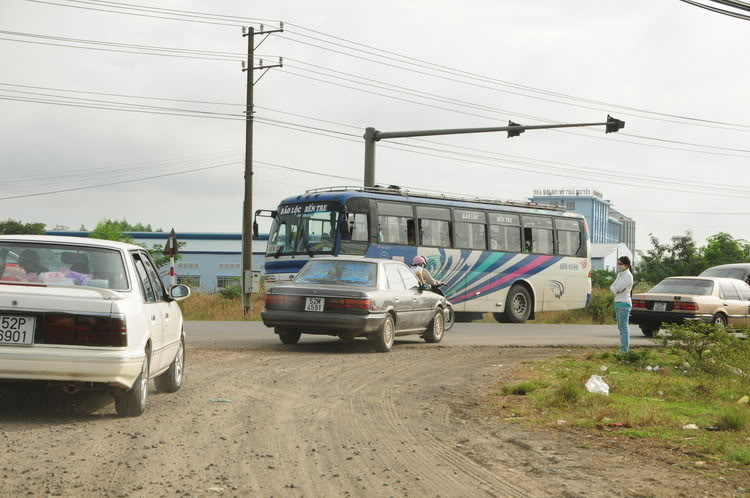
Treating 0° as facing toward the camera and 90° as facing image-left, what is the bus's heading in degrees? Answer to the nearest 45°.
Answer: approximately 45°

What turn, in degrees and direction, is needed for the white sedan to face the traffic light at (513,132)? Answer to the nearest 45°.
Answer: approximately 45° to its right

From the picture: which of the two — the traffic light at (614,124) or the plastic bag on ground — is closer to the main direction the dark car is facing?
the traffic light

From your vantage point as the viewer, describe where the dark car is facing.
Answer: facing away from the viewer and to the right of the viewer

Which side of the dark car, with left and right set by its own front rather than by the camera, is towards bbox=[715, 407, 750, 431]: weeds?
right

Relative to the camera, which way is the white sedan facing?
away from the camera
